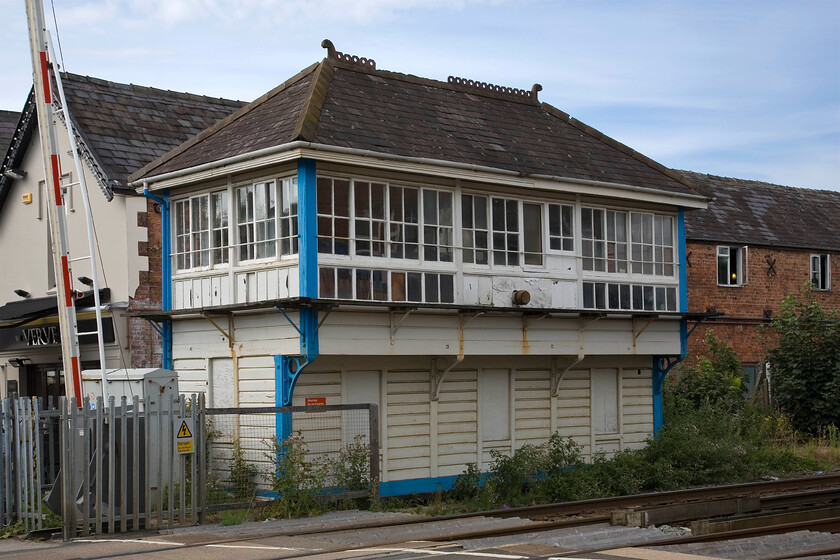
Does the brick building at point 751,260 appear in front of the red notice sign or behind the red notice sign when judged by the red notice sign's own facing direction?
behind

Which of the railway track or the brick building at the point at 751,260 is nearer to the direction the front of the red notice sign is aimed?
the railway track

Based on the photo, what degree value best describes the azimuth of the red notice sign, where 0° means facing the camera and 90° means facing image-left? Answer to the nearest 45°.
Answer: approximately 0°

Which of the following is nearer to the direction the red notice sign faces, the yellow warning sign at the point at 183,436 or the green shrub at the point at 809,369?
the yellow warning sign

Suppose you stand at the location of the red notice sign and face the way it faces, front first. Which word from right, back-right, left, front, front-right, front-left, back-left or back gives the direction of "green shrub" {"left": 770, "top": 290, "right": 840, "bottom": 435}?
back-left
